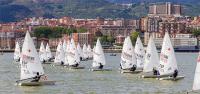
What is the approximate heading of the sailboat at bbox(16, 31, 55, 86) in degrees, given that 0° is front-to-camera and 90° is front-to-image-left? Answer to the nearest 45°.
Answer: approximately 90°
